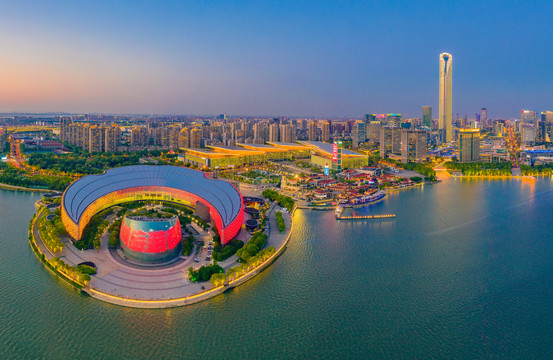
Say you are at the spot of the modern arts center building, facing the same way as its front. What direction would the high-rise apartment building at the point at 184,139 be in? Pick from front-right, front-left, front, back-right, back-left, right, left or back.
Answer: back

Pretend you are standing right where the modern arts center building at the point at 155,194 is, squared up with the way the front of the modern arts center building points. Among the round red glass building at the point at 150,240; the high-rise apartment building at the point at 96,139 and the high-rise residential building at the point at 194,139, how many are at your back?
2

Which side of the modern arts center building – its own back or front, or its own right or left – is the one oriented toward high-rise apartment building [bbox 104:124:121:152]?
back

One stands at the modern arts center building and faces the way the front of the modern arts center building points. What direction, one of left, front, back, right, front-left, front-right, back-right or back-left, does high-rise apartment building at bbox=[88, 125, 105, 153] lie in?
back

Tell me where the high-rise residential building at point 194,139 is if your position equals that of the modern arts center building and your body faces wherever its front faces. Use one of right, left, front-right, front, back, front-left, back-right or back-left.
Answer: back

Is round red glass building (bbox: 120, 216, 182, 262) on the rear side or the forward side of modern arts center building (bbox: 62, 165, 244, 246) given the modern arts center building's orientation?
on the forward side

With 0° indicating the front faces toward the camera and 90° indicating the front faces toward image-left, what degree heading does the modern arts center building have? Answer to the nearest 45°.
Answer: approximately 0°

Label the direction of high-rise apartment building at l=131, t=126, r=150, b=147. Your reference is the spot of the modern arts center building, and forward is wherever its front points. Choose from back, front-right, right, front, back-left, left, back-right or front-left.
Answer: back

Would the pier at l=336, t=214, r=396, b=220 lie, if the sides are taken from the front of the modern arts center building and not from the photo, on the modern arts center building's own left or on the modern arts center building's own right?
on the modern arts center building's own left
